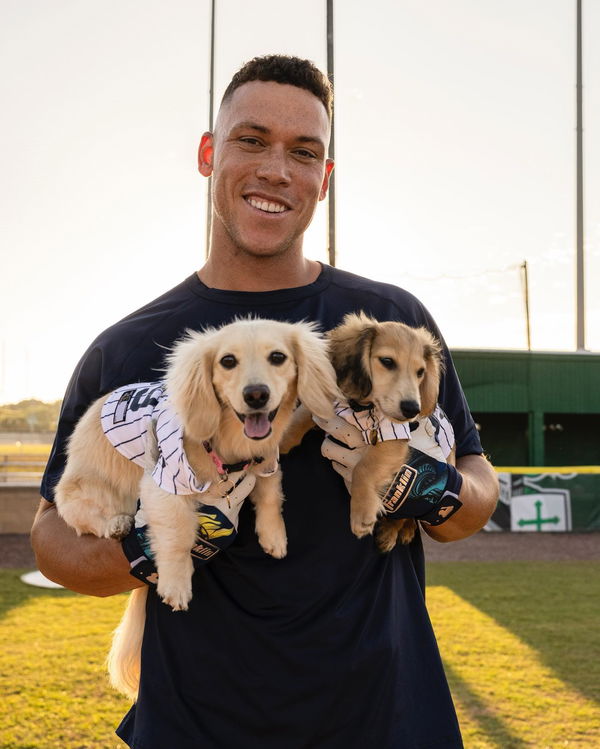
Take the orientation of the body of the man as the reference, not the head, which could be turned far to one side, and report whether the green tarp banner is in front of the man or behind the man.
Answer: behind

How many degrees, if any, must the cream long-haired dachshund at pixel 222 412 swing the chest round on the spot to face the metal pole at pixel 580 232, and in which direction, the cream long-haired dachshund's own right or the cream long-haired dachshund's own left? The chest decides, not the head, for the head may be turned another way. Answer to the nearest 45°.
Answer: approximately 90° to the cream long-haired dachshund's own left

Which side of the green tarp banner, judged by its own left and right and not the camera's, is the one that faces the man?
front

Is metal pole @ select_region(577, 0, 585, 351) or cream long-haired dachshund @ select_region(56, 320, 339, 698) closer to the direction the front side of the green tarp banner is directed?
the cream long-haired dachshund

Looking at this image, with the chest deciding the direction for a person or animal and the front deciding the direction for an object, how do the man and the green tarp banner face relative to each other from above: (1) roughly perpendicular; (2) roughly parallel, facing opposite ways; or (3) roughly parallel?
roughly parallel

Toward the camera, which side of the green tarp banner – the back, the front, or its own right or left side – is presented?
front

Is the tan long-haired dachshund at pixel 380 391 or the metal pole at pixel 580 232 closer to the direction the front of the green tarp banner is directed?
the tan long-haired dachshund

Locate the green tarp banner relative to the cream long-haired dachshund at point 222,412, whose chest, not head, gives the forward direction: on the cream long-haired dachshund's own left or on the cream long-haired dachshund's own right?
on the cream long-haired dachshund's own left

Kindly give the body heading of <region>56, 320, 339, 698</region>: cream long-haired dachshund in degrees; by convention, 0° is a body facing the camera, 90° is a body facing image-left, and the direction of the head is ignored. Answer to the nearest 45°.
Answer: approximately 315°

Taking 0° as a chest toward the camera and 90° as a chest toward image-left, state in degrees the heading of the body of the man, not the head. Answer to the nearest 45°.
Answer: approximately 0°

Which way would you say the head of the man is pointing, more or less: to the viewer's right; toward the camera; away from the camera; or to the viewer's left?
toward the camera

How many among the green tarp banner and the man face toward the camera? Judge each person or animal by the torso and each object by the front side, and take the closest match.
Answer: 2

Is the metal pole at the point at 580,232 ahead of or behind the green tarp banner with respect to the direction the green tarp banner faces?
behind

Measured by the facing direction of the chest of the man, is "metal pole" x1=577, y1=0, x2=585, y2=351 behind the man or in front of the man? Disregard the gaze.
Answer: behind
